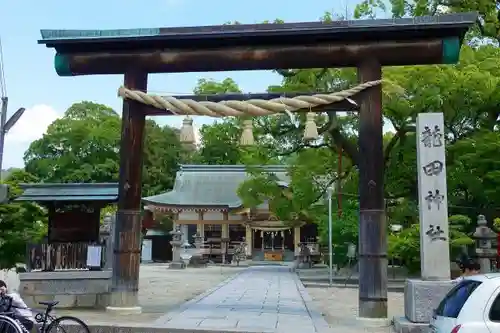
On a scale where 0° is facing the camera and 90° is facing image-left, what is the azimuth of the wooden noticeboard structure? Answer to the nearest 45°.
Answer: approximately 0°

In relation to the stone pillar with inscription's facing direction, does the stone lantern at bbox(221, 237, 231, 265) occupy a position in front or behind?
behind

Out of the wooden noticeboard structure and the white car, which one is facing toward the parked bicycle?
the wooden noticeboard structure

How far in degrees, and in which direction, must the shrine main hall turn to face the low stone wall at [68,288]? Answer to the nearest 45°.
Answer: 0° — it already faces it

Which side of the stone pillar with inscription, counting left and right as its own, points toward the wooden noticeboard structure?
right
